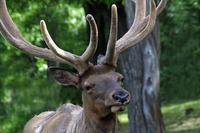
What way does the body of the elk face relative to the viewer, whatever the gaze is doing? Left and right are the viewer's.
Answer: facing the viewer and to the right of the viewer

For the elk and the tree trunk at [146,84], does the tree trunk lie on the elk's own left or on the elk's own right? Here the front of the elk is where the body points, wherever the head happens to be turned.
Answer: on the elk's own left
